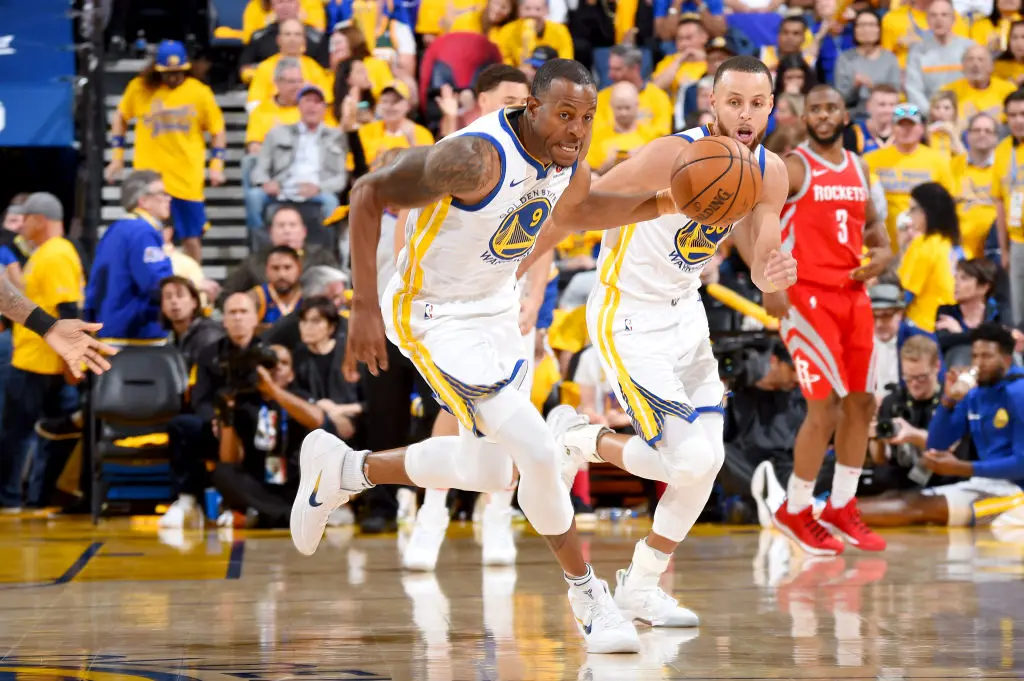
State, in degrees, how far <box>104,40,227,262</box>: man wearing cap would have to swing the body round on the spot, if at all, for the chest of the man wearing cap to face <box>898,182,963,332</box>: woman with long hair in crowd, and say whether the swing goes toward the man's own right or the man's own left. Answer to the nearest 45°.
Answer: approximately 45° to the man's own left

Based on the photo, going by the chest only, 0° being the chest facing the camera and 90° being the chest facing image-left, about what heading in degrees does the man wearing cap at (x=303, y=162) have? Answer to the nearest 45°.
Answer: approximately 0°

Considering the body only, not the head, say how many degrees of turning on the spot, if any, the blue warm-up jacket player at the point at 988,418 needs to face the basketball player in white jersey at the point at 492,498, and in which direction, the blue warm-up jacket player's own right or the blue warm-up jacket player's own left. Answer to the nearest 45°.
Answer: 0° — they already face them

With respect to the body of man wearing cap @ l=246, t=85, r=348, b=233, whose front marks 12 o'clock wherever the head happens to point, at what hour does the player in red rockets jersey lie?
The player in red rockets jersey is roughly at 11 o'clock from the man wearing cap.

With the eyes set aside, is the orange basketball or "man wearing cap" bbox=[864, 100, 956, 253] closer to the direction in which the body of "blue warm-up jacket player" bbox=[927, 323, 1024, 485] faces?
the orange basketball

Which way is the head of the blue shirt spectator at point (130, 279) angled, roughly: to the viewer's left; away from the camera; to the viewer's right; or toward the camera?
to the viewer's right

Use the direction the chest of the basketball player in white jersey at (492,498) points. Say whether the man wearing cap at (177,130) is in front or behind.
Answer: behind
